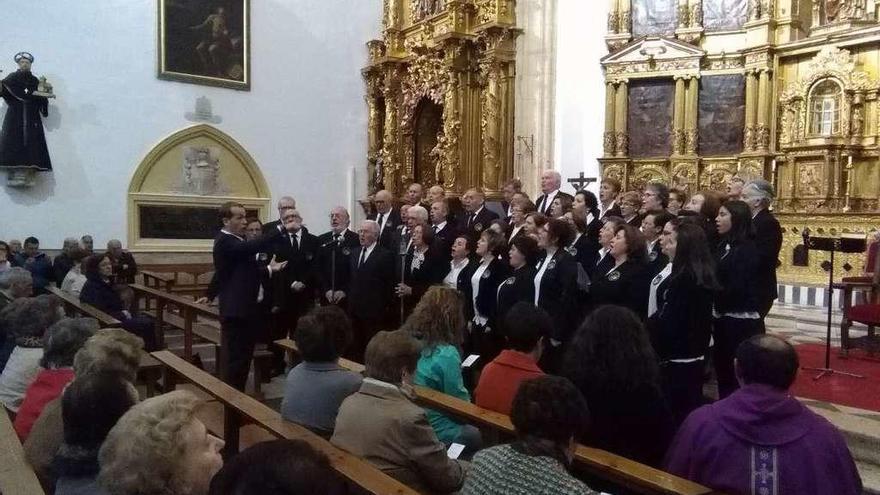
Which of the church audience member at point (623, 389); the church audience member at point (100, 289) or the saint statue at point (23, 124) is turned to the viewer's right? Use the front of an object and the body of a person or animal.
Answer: the church audience member at point (100, 289)

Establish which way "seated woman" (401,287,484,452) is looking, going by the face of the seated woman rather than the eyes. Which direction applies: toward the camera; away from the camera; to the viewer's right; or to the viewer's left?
away from the camera

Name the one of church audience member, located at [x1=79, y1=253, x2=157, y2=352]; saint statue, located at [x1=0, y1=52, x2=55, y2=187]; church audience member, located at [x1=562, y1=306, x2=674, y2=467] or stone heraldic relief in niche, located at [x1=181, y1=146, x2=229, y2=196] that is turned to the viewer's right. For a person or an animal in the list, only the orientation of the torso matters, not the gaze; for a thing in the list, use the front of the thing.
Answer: church audience member, located at [x1=79, y1=253, x2=157, y2=352]

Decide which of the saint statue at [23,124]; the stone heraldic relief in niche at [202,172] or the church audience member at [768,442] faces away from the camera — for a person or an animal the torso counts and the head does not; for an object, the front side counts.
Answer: the church audience member

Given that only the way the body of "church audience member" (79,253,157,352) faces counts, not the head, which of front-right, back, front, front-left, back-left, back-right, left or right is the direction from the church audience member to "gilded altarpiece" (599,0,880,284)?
front

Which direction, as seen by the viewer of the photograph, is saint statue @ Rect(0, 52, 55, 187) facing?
facing the viewer

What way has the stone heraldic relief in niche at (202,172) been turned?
toward the camera

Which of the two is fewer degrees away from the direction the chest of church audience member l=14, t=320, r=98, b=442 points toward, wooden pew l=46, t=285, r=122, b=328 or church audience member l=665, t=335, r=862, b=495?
the wooden pew

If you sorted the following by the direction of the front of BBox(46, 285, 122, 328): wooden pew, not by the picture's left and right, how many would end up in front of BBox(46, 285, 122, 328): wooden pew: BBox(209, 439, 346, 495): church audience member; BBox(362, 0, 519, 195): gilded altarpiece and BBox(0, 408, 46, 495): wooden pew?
1

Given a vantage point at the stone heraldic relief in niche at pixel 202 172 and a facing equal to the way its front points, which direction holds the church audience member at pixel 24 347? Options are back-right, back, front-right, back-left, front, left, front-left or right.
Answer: front

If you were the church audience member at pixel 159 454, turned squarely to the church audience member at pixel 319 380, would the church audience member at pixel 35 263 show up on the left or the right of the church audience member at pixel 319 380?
left

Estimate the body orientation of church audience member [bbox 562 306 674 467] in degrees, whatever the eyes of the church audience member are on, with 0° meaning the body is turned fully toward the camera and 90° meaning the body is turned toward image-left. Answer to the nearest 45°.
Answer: approximately 180°

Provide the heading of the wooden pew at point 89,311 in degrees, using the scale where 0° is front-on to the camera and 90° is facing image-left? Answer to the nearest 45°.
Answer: approximately 225°

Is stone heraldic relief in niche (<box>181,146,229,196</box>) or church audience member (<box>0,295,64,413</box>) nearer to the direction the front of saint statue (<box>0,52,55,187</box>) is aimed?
the church audience member
